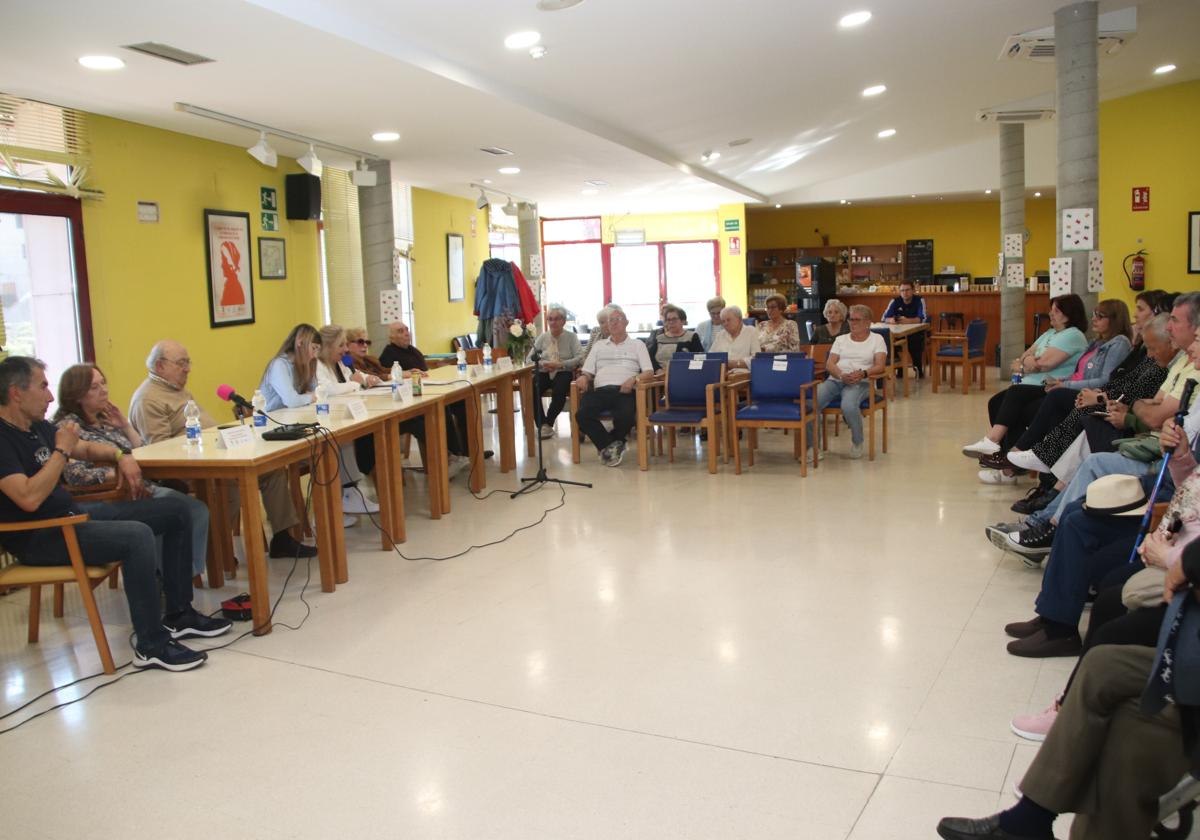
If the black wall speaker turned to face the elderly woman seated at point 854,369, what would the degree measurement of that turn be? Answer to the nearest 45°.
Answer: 0° — it already faces them

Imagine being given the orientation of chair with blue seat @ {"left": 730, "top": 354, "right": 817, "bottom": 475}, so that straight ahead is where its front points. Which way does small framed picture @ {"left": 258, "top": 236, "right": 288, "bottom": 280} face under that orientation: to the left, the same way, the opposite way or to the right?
to the left

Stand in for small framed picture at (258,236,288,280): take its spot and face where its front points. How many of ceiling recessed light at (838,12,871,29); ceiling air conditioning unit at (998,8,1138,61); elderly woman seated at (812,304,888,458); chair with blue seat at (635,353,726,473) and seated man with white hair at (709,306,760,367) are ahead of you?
5

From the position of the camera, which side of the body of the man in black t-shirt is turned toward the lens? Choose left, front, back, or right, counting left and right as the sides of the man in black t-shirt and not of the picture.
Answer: right

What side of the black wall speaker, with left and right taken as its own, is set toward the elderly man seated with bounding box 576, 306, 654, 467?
front

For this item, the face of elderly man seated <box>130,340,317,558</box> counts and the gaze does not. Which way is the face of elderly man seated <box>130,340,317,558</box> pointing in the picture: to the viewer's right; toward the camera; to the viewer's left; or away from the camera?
to the viewer's right

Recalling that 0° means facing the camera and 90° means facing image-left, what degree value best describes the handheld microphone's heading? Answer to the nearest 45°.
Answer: approximately 90°

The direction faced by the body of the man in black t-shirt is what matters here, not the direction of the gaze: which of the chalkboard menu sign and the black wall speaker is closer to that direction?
the chalkboard menu sign

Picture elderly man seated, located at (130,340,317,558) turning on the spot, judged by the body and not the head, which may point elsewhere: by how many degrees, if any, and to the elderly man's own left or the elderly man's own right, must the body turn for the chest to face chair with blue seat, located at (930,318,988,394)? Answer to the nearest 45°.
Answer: approximately 45° to the elderly man's own left

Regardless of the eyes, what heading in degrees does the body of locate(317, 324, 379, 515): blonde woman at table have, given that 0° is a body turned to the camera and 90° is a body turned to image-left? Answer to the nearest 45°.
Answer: approximately 270°

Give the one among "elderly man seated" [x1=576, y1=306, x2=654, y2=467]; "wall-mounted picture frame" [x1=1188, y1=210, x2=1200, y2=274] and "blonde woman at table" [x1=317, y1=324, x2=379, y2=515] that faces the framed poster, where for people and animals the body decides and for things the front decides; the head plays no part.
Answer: the wall-mounted picture frame

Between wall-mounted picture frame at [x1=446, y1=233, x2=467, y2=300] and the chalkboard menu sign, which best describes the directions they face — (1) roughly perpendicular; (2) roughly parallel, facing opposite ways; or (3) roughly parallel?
roughly perpendicular

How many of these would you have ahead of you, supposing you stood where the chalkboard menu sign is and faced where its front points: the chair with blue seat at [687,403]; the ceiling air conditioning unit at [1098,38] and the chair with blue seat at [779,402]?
3
